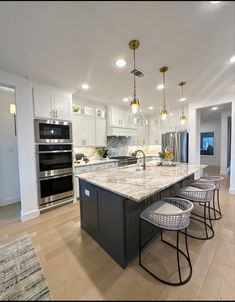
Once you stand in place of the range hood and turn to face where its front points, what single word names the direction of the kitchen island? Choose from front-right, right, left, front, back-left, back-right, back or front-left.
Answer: front-right

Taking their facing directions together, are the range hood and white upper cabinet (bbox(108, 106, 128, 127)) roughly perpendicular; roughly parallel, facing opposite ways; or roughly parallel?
roughly parallel

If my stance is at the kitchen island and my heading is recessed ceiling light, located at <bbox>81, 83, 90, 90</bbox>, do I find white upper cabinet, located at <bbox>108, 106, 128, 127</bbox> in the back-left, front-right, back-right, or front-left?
front-right

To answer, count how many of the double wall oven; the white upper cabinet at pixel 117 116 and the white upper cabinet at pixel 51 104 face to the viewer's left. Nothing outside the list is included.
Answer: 0

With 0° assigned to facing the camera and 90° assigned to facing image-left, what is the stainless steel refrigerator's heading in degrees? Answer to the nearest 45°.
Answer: approximately 45°

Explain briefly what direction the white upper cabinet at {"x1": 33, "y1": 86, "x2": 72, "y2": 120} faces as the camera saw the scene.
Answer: facing the viewer and to the right of the viewer

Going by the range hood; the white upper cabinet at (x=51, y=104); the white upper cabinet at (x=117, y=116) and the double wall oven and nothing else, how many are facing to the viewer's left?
0

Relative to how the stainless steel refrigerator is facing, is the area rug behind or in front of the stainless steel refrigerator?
in front

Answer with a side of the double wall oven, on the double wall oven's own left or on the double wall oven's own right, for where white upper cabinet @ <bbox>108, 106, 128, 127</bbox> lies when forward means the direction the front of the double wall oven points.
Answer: on the double wall oven's own left

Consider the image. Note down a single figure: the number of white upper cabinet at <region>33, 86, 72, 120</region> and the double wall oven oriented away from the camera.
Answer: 0

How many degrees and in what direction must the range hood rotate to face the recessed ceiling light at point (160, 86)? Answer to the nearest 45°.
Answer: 0° — it already faces it

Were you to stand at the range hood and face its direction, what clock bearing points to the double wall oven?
The double wall oven is roughly at 3 o'clock from the range hood.

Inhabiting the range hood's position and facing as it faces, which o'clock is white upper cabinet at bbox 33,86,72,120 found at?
The white upper cabinet is roughly at 3 o'clock from the range hood.

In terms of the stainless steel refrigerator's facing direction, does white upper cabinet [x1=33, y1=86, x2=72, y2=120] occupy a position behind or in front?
in front
